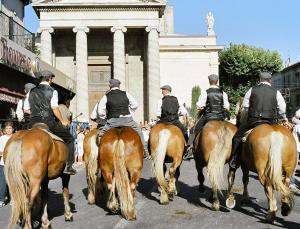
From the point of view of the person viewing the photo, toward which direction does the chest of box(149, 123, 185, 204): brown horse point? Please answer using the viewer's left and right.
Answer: facing away from the viewer

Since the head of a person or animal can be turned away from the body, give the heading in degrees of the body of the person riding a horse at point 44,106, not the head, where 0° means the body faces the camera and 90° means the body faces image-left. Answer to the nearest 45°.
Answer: approximately 225°

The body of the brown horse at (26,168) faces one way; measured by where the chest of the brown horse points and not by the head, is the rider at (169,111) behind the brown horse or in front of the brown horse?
in front

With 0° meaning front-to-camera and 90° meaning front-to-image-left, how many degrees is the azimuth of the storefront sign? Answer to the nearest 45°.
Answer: approximately 315°

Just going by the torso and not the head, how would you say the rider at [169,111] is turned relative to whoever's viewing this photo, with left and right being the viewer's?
facing away from the viewer

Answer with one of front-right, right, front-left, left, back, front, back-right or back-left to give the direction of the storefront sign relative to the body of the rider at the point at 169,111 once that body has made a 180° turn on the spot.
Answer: back-right

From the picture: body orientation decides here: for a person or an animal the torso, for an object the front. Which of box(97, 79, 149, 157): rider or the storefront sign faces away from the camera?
the rider

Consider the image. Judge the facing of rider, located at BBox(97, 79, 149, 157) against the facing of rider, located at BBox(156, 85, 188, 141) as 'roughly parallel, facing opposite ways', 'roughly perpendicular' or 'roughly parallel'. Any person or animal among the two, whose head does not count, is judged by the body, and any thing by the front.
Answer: roughly parallel

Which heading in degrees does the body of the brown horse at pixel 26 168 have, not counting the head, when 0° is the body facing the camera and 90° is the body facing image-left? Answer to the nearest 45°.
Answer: approximately 225°

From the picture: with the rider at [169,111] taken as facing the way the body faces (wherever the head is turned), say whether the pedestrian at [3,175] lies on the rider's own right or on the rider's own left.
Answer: on the rider's own left

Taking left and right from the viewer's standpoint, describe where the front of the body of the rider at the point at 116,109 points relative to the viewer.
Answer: facing away from the viewer

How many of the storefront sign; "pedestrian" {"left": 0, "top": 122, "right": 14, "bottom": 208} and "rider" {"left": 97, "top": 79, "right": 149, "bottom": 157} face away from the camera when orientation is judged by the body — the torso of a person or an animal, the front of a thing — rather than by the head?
1

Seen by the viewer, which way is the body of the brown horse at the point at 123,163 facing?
away from the camera

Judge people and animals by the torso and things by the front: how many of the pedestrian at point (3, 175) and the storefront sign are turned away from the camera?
0

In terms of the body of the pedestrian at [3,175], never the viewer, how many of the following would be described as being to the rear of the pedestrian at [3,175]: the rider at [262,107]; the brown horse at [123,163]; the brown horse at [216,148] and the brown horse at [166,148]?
0
